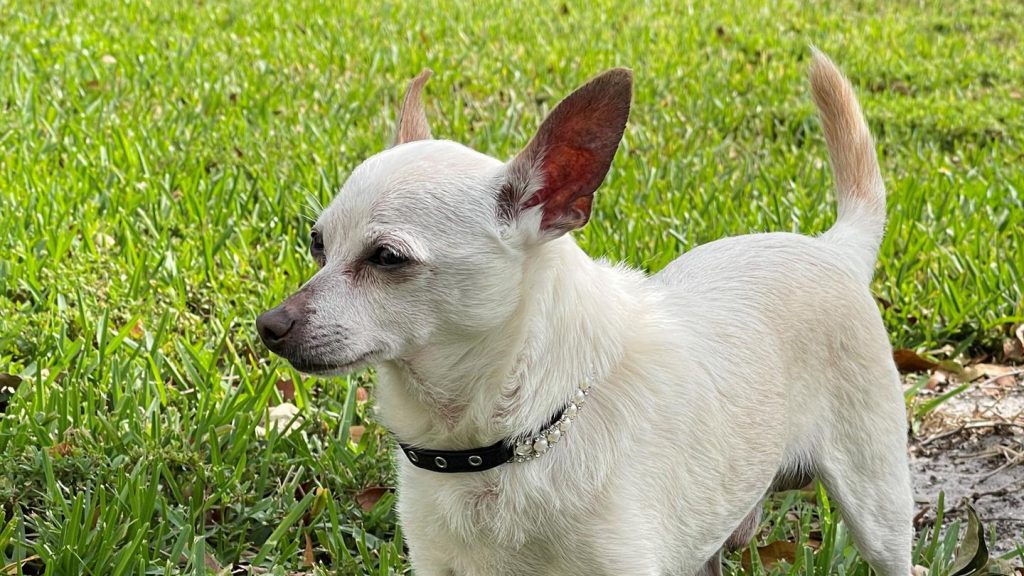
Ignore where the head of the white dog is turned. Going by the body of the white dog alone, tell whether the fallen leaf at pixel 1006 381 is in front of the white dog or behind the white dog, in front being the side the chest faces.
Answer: behind

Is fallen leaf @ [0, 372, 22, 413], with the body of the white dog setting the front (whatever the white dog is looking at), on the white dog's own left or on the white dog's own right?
on the white dog's own right

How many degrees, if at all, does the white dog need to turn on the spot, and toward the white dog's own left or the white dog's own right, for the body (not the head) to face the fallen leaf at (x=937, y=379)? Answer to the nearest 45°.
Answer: approximately 180°

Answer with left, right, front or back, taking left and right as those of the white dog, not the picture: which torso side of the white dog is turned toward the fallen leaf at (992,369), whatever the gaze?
back

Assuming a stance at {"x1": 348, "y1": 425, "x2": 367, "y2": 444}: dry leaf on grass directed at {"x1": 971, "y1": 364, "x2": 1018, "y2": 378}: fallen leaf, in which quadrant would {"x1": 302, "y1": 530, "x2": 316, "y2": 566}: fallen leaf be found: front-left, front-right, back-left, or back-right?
back-right

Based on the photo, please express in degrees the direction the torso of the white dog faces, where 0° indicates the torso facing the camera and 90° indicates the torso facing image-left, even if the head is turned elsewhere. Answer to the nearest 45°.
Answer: approximately 45°
